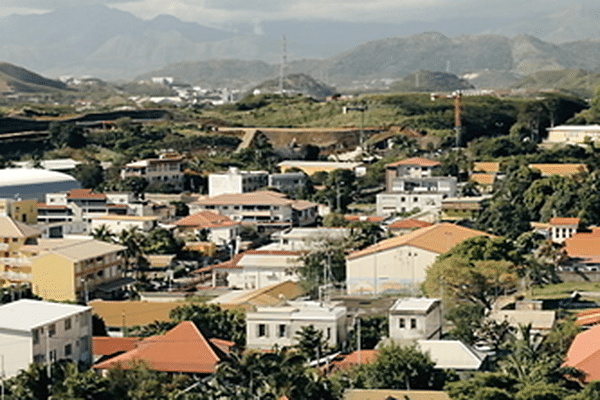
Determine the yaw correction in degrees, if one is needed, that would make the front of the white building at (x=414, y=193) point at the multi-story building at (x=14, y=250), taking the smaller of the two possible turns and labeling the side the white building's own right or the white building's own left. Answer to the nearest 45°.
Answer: approximately 45° to the white building's own right

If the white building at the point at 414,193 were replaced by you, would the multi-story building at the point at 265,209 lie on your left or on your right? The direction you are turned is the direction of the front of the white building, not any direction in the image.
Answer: on your right

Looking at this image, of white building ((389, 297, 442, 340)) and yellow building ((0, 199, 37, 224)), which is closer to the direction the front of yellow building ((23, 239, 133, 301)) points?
the white building

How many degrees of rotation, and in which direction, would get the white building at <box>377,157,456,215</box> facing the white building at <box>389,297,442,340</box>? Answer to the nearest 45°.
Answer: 0° — it already faces it

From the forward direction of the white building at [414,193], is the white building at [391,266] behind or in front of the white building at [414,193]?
in front

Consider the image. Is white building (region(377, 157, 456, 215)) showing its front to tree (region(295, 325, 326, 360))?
yes

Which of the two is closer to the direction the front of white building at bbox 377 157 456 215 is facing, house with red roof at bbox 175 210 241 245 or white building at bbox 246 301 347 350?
the white building

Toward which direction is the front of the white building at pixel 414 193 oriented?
toward the camera

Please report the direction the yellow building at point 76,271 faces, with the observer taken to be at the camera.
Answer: facing the viewer and to the right of the viewer

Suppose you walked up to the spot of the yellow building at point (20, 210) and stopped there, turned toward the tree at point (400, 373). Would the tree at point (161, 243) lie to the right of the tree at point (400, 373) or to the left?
left

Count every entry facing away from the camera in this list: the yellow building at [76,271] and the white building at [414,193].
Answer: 0

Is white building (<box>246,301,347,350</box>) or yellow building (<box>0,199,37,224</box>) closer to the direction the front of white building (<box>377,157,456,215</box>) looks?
the white building

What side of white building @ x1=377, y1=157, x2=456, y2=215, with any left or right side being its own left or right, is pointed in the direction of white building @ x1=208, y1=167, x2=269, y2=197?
right

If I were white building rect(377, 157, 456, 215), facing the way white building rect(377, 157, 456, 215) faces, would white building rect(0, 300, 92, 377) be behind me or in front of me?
in front

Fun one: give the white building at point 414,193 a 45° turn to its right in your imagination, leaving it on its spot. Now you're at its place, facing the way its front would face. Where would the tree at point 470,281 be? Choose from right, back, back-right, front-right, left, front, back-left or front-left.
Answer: front-left

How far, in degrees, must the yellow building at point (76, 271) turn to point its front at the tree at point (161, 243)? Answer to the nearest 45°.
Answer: approximately 90° to its left

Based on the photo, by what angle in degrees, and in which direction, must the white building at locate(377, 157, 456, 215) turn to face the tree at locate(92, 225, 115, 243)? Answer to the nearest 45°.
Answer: approximately 45° to its right

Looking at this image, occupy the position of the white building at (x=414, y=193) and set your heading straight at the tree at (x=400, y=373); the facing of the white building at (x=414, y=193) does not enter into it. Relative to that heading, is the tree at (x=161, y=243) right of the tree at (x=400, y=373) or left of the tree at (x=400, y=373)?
right
